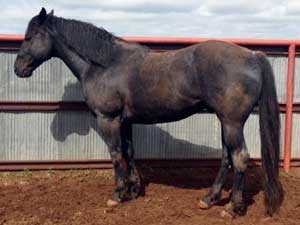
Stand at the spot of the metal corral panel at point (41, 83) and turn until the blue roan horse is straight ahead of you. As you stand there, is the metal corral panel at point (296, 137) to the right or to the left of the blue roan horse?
left

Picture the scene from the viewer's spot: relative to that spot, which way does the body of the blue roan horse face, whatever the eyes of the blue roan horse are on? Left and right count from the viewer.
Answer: facing to the left of the viewer

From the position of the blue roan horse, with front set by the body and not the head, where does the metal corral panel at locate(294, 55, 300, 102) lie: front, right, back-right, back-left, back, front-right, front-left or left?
back-right

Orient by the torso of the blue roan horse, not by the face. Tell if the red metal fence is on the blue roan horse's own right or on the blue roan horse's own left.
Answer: on the blue roan horse's own right

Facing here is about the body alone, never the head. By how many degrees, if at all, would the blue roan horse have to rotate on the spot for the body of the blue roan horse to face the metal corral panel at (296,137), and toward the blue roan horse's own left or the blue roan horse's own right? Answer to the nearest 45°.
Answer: approximately 135° to the blue roan horse's own right

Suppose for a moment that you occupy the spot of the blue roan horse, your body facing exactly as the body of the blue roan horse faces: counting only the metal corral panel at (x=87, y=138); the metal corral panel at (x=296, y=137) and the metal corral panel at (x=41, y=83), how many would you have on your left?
0

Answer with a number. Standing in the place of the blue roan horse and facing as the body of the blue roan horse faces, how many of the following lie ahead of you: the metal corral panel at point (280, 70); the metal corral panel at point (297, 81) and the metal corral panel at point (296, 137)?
0
